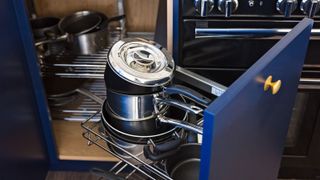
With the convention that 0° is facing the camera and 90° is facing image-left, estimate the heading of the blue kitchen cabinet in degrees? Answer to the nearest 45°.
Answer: approximately 0°
